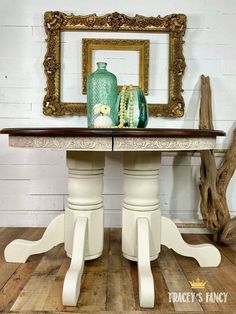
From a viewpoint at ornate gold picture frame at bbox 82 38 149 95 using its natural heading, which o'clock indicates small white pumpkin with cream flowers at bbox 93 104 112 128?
The small white pumpkin with cream flowers is roughly at 12 o'clock from the ornate gold picture frame.

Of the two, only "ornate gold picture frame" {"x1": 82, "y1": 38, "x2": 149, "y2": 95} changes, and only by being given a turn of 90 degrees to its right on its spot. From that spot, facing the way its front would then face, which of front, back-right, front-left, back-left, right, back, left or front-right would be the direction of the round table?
left

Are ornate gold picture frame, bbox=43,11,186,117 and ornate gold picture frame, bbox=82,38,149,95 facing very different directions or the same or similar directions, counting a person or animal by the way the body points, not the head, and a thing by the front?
same or similar directions

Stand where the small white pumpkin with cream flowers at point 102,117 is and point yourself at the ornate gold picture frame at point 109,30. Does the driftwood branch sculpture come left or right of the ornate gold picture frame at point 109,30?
right

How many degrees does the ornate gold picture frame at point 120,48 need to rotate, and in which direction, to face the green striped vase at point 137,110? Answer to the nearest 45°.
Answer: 0° — it already faces it

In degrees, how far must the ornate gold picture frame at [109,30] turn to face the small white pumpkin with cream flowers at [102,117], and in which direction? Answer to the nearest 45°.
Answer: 0° — it already faces it

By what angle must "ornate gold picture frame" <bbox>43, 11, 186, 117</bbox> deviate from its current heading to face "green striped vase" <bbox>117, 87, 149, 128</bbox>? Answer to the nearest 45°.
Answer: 0° — it already faces it

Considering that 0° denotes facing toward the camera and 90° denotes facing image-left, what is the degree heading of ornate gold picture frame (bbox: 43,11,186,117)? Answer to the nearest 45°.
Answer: approximately 0°
